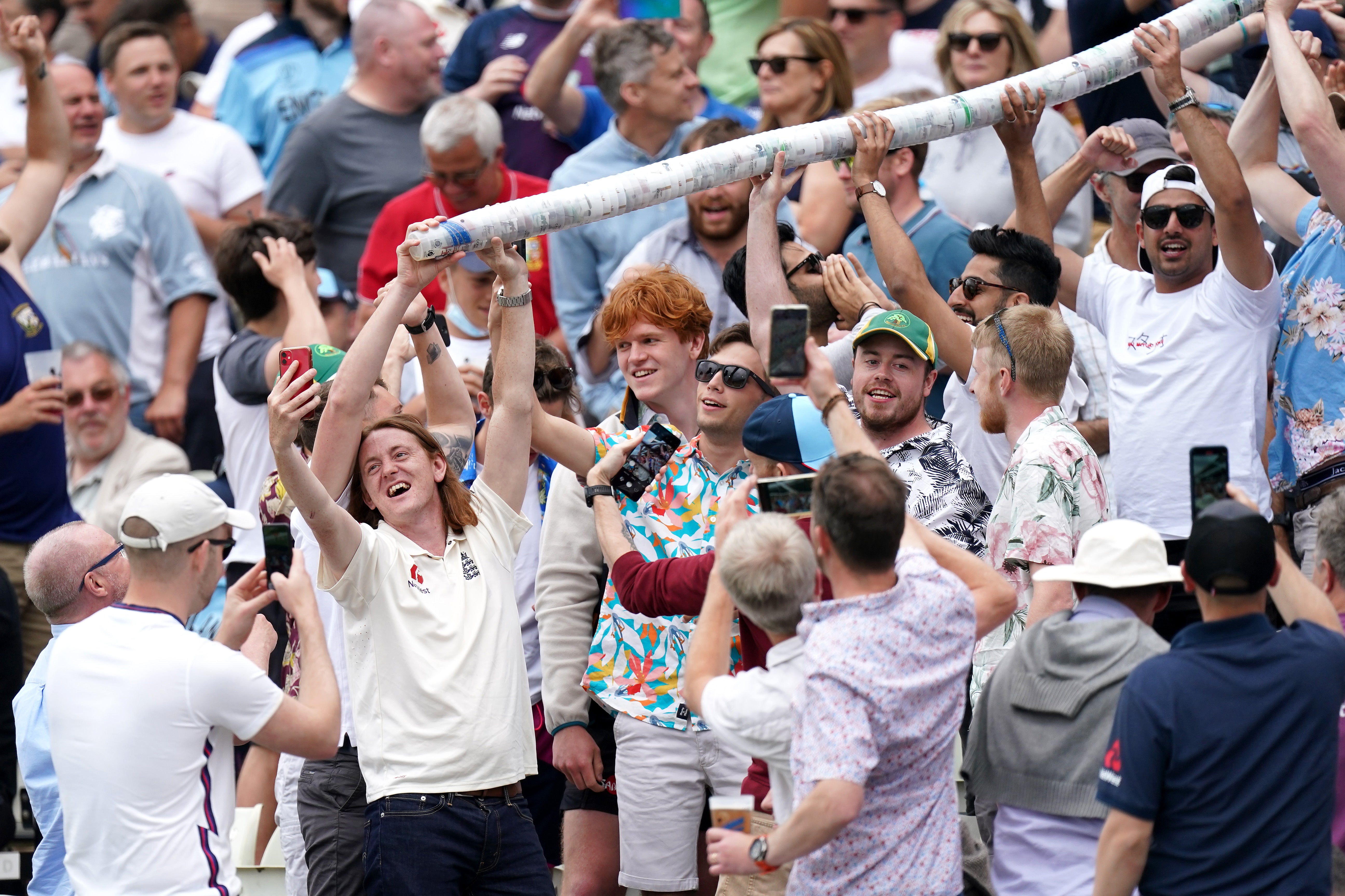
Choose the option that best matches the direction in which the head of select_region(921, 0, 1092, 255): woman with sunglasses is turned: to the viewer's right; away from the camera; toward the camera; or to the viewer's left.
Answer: toward the camera

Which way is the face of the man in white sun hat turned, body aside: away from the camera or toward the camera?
away from the camera

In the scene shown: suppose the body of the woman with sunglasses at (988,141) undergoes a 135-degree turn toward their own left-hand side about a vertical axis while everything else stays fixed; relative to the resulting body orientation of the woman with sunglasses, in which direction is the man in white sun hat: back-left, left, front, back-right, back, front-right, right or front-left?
right

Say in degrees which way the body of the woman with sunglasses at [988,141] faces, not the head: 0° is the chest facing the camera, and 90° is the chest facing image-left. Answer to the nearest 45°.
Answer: approximately 45°
